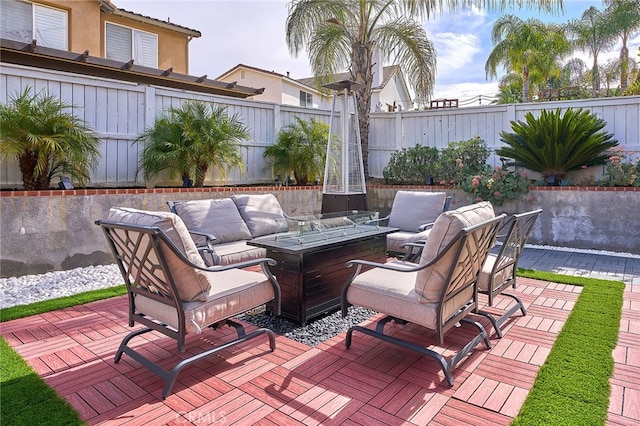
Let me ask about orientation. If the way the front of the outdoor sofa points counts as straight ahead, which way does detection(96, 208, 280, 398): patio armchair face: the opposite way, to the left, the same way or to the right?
to the left

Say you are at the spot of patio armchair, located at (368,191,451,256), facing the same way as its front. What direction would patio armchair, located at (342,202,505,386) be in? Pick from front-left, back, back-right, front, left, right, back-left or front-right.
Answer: front-left

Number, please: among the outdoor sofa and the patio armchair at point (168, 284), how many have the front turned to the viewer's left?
0

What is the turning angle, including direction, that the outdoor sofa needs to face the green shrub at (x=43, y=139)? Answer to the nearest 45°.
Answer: approximately 135° to its right

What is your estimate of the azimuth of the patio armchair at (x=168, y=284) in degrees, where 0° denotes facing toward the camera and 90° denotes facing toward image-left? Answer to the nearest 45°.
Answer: approximately 225°

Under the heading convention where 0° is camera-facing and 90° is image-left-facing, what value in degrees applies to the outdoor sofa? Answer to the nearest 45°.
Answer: approximately 315°

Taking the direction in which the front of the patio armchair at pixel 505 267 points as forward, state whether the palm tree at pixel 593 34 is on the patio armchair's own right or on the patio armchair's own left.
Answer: on the patio armchair's own right

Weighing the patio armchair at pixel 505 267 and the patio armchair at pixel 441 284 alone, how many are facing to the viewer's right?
0

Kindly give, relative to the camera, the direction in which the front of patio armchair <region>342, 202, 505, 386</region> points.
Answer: facing away from the viewer and to the left of the viewer
